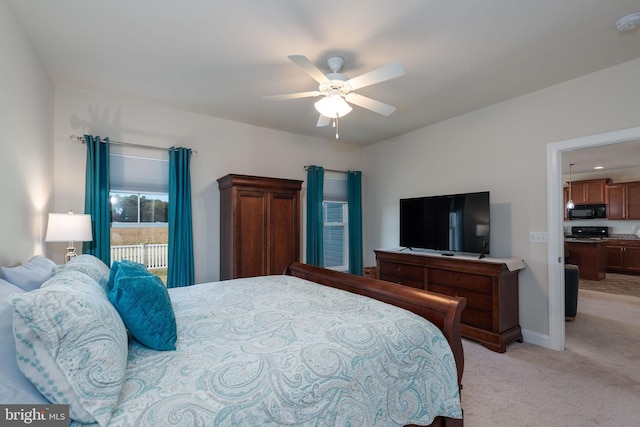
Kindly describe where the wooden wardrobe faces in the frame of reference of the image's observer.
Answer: facing the viewer and to the right of the viewer

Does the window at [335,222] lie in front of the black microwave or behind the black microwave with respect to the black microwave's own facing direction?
in front

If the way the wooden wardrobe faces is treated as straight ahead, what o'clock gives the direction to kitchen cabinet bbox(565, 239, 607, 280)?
The kitchen cabinet is roughly at 10 o'clock from the wooden wardrobe.

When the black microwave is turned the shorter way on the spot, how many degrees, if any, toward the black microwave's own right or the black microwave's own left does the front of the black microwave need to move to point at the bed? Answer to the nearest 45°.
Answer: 0° — it already faces it

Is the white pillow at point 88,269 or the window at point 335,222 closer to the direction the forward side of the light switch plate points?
the white pillow

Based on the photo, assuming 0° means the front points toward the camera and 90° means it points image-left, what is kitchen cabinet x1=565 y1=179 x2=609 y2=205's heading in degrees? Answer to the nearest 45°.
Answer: approximately 0°

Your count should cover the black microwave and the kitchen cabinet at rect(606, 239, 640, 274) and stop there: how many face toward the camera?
2

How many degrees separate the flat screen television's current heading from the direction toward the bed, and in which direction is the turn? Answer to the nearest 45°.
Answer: approximately 45° to its left

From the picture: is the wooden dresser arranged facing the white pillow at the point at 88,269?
yes

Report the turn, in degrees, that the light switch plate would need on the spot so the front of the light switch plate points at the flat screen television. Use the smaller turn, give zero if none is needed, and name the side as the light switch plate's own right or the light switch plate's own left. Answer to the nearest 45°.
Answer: approximately 90° to the light switch plate's own right
